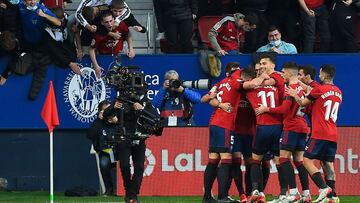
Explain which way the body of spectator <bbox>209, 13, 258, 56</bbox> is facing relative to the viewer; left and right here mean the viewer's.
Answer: facing the viewer and to the right of the viewer

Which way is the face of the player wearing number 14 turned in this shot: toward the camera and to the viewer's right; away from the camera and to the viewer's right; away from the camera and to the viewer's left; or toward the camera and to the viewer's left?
away from the camera and to the viewer's left

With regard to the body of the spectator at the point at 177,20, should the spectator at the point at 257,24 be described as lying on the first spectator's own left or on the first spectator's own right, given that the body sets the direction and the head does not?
on the first spectator's own left

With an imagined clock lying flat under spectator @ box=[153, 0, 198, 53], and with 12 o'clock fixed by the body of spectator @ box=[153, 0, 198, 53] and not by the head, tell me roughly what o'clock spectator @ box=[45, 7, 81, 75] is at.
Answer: spectator @ box=[45, 7, 81, 75] is roughly at 3 o'clock from spectator @ box=[153, 0, 198, 53].

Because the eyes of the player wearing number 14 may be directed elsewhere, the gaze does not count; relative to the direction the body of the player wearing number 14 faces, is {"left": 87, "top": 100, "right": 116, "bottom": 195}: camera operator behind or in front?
in front

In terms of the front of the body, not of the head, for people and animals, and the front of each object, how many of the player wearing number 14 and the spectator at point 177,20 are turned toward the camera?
1
